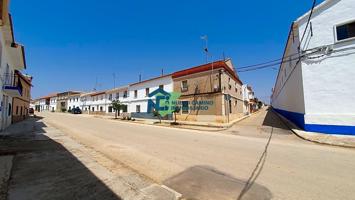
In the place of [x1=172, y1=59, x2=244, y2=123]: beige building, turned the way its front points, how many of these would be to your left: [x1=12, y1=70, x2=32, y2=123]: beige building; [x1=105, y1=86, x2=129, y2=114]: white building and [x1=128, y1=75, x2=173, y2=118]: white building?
0

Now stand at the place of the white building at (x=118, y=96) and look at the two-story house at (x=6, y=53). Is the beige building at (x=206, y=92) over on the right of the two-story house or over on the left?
left

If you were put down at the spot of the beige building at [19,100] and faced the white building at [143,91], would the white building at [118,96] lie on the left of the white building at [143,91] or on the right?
left

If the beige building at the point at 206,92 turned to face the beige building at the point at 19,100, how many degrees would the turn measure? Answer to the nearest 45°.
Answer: approximately 45° to its right

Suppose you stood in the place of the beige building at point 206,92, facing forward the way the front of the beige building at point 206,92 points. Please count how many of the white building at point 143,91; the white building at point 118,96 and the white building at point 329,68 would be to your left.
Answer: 1

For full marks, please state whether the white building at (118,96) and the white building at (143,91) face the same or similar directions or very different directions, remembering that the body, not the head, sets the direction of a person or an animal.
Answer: same or similar directions

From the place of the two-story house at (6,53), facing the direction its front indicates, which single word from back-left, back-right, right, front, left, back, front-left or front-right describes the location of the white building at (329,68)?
front-right

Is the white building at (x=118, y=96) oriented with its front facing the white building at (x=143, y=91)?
no

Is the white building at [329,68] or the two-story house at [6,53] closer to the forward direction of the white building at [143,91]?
the two-story house

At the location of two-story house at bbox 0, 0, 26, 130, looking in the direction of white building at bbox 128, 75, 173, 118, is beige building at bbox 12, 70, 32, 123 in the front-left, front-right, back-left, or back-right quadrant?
front-left

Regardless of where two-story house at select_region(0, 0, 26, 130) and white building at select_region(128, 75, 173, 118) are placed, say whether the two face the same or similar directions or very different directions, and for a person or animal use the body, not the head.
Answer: very different directions

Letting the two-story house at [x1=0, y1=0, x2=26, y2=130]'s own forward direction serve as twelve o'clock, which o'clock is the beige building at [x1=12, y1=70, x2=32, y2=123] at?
The beige building is roughly at 9 o'clock from the two-story house.

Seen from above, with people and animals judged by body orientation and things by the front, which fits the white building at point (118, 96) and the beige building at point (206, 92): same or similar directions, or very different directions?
same or similar directions

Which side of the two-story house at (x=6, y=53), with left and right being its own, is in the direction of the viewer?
right

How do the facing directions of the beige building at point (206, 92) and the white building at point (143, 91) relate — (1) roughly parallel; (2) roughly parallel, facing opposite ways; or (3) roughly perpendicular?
roughly parallel

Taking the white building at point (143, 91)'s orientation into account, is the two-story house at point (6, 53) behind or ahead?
ahead

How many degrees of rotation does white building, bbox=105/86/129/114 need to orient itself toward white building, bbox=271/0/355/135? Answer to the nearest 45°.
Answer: approximately 45° to its left

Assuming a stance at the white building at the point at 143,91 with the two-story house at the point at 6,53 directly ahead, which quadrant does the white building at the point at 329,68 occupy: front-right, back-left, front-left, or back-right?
front-left

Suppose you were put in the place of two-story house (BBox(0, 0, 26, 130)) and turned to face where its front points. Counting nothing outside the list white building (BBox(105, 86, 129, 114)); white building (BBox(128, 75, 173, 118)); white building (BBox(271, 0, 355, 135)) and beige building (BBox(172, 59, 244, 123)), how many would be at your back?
0

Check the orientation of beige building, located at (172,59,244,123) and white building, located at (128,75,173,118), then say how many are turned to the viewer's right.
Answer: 0
